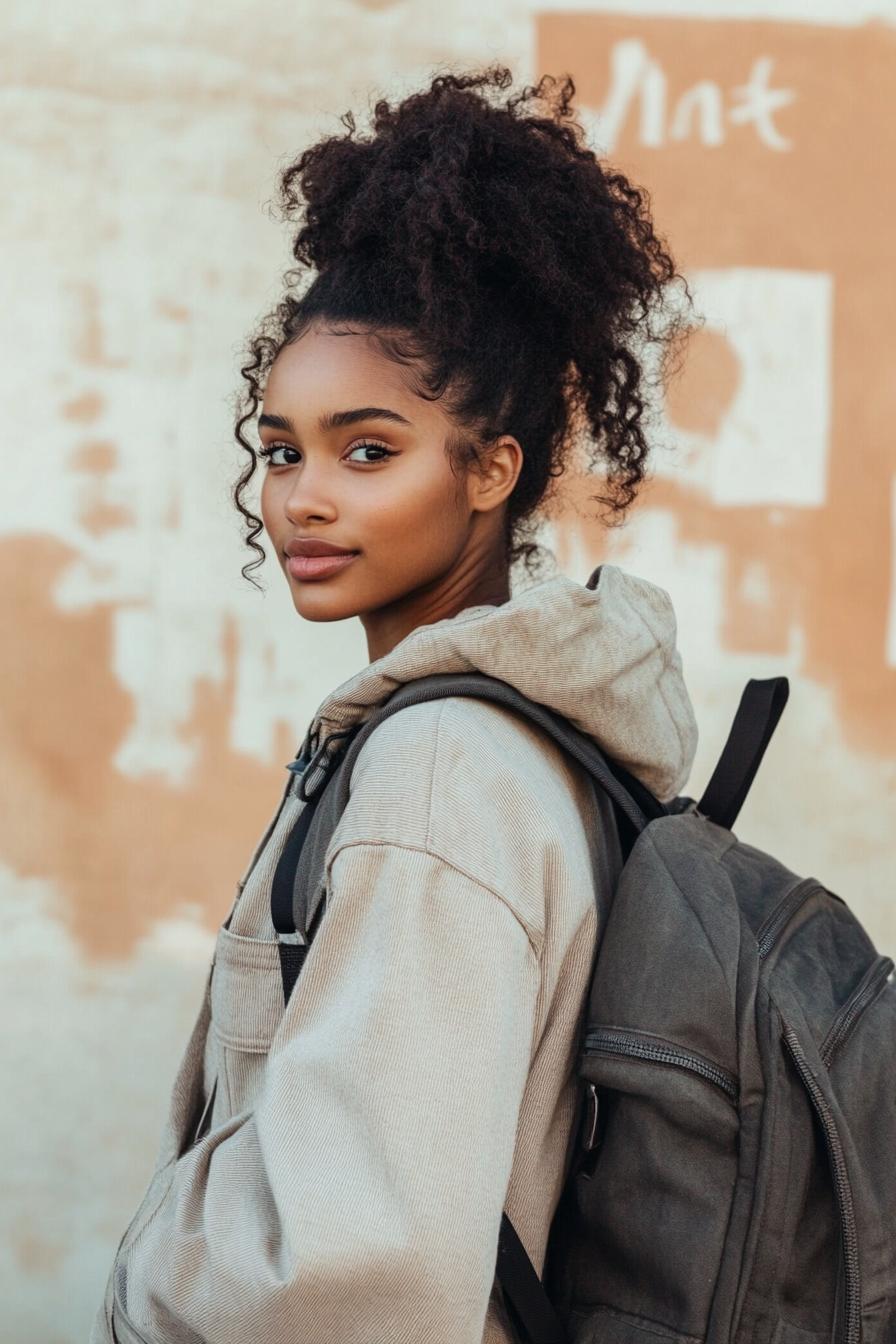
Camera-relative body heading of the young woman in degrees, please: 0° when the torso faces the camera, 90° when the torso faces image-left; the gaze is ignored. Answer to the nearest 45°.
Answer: approximately 90°
